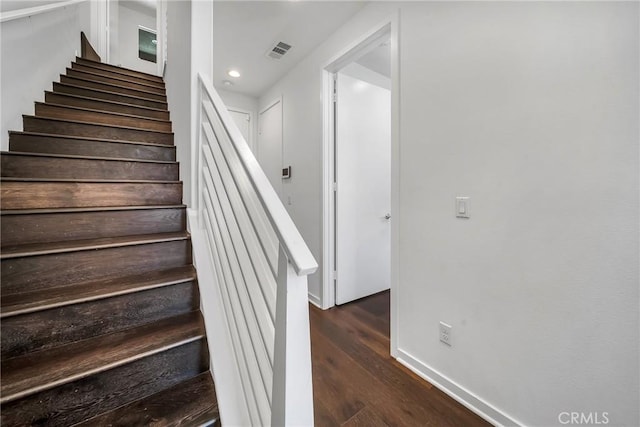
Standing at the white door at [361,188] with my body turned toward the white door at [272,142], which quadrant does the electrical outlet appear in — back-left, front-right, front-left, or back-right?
back-left

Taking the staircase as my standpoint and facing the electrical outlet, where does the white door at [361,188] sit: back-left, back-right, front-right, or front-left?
front-left

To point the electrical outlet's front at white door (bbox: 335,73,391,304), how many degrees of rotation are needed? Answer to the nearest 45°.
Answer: approximately 90° to its right

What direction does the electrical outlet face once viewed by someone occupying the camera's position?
facing the viewer and to the left of the viewer

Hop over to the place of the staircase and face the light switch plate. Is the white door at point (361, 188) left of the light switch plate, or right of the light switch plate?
left

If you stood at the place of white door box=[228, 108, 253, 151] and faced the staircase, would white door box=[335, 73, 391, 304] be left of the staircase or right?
left

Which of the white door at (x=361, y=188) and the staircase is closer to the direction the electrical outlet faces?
the staircase

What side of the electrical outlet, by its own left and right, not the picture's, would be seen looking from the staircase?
front

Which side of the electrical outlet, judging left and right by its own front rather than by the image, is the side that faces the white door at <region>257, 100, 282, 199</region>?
right
